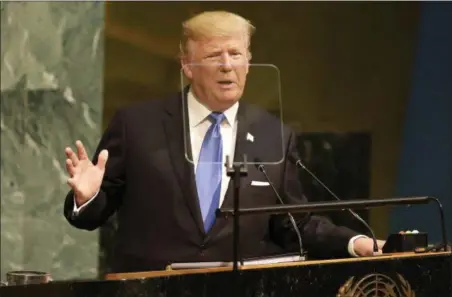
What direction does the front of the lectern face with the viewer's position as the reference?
facing the viewer

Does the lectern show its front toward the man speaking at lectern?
no
